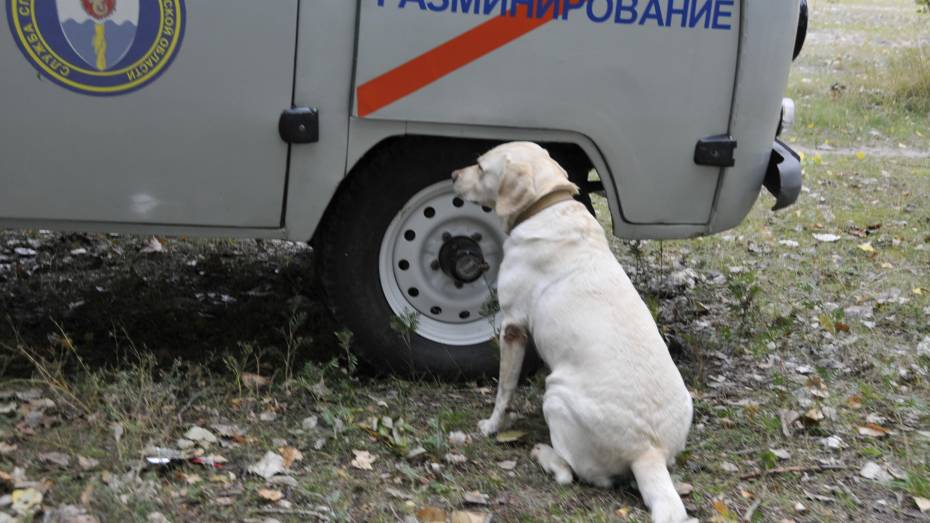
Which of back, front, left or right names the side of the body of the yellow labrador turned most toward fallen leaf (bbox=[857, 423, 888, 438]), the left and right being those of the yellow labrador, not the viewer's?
right

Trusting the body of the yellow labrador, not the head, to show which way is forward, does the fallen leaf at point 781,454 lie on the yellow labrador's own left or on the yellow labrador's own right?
on the yellow labrador's own right

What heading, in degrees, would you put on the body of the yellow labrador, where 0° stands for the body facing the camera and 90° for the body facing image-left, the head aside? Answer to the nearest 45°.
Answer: approximately 135°

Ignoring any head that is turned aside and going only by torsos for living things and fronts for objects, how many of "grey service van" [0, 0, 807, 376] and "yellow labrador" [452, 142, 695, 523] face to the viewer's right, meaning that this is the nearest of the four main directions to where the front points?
1

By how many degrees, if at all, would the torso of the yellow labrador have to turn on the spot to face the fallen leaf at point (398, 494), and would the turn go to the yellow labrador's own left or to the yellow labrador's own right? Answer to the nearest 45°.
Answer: approximately 90° to the yellow labrador's own left

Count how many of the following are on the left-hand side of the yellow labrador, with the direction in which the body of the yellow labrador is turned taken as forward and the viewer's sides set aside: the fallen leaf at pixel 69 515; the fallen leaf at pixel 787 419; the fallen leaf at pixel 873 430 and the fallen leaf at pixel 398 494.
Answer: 2

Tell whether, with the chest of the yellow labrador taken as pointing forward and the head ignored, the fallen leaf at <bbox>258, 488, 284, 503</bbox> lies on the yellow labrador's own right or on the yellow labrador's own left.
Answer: on the yellow labrador's own left

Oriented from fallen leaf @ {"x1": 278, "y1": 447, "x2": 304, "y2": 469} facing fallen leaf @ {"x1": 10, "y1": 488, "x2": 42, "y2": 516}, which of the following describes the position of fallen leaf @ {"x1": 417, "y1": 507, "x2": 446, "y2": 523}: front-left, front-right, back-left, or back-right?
back-left

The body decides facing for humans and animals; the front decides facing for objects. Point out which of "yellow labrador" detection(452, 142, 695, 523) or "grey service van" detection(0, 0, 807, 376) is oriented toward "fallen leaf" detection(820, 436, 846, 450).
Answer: the grey service van

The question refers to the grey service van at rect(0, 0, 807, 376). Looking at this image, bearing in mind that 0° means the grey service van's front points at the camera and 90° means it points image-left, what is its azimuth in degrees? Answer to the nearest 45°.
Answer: approximately 270°
